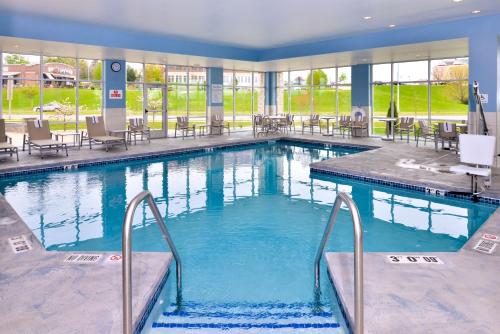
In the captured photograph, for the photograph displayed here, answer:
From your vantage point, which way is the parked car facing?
to the viewer's left

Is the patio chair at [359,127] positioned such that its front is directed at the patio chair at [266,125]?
no

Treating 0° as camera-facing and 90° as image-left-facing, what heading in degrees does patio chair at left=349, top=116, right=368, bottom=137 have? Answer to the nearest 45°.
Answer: approximately 0°

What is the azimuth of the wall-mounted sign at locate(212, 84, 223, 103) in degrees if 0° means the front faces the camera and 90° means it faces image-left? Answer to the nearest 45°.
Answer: approximately 0°

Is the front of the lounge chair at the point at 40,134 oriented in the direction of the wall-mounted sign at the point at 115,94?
no

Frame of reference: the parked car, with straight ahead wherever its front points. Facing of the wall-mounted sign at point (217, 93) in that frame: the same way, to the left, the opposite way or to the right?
to the left

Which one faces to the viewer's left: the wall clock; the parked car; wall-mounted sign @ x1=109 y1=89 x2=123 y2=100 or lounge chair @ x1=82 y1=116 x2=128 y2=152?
the parked car

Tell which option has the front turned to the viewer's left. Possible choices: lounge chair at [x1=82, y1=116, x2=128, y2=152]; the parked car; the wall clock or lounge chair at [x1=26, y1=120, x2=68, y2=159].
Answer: the parked car

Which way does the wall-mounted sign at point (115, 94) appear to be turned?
toward the camera

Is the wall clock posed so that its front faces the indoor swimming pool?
yes

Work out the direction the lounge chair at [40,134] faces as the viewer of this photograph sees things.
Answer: facing the viewer and to the right of the viewer

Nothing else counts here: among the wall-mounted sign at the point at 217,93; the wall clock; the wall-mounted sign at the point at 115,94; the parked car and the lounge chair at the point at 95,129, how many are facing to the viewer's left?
1

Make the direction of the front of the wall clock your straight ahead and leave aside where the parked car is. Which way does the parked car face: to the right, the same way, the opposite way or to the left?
to the right

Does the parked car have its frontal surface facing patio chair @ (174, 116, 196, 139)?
no
